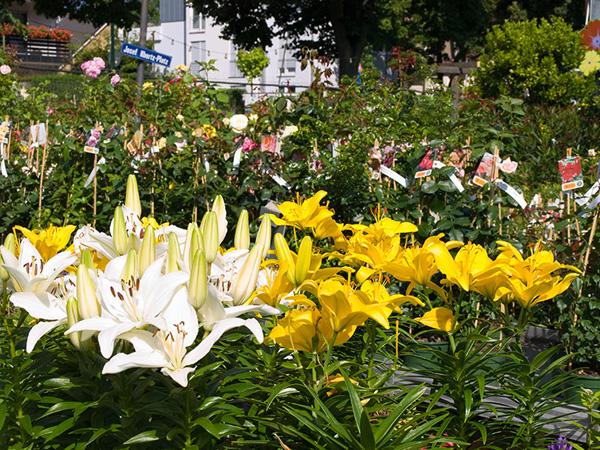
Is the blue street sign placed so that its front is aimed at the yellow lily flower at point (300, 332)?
yes

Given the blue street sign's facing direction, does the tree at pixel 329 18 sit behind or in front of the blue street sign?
behind

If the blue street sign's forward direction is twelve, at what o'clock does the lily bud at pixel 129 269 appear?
The lily bud is roughly at 12 o'clock from the blue street sign.

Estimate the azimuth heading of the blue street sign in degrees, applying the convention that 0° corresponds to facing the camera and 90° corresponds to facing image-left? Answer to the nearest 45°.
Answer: approximately 0°

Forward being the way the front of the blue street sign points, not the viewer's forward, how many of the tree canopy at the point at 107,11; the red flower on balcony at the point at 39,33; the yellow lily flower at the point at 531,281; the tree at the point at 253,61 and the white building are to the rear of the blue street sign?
4

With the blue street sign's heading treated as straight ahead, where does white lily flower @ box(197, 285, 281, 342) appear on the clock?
The white lily flower is roughly at 12 o'clock from the blue street sign.

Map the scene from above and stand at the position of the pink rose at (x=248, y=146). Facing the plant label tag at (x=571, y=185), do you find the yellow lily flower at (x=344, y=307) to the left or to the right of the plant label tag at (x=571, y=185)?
right

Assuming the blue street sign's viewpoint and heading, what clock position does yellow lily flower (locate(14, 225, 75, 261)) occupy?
The yellow lily flower is roughly at 12 o'clock from the blue street sign.

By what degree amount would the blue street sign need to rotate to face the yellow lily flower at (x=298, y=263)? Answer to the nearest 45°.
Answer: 0° — it already faces it

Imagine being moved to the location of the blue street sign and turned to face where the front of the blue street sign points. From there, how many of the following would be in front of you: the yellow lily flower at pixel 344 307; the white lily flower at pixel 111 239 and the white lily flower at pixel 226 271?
3

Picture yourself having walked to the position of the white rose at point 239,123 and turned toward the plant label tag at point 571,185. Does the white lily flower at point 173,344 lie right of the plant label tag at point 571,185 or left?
right
